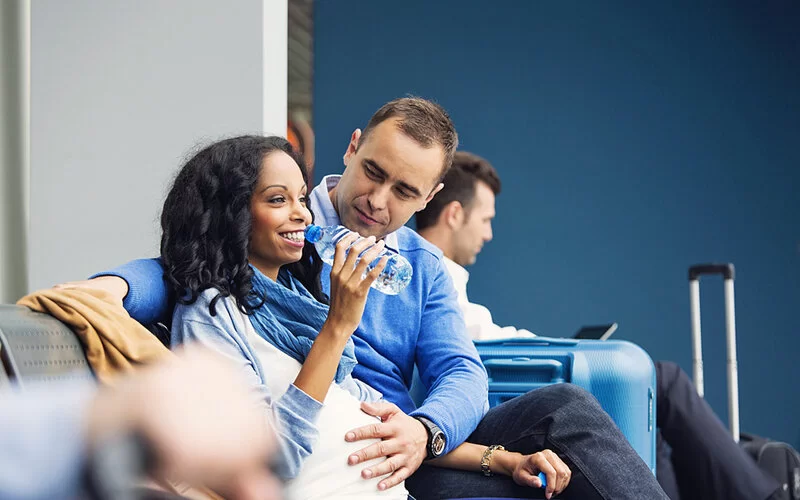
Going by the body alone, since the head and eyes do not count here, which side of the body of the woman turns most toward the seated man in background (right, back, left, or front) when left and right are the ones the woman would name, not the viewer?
left

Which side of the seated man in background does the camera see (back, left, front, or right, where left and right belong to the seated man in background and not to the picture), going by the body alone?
right

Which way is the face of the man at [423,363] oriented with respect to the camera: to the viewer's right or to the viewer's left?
to the viewer's left

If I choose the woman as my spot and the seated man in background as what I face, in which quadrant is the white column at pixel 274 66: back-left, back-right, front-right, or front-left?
front-left

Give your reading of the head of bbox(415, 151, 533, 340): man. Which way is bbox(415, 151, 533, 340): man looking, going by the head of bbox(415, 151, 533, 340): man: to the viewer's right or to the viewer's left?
to the viewer's right

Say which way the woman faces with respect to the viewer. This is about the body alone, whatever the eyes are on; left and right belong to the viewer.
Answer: facing the viewer and to the right of the viewer

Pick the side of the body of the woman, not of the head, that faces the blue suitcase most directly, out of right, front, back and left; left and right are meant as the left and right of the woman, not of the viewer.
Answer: left

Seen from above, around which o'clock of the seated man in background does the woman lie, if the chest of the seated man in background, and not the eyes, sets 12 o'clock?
The woman is roughly at 4 o'clock from the seated man in background.

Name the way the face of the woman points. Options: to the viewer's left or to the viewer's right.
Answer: to the viewer's right

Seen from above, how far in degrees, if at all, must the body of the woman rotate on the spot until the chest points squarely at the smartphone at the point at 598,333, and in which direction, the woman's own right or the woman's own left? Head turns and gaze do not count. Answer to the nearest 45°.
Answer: approximately 90° to the woman's own left

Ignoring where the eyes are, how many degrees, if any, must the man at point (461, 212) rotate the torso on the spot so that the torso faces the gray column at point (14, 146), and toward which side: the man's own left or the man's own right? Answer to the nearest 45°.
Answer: approximately 135° to the man's own right

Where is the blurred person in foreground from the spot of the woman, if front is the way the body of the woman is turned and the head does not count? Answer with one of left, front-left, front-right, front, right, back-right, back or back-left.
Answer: front-right
